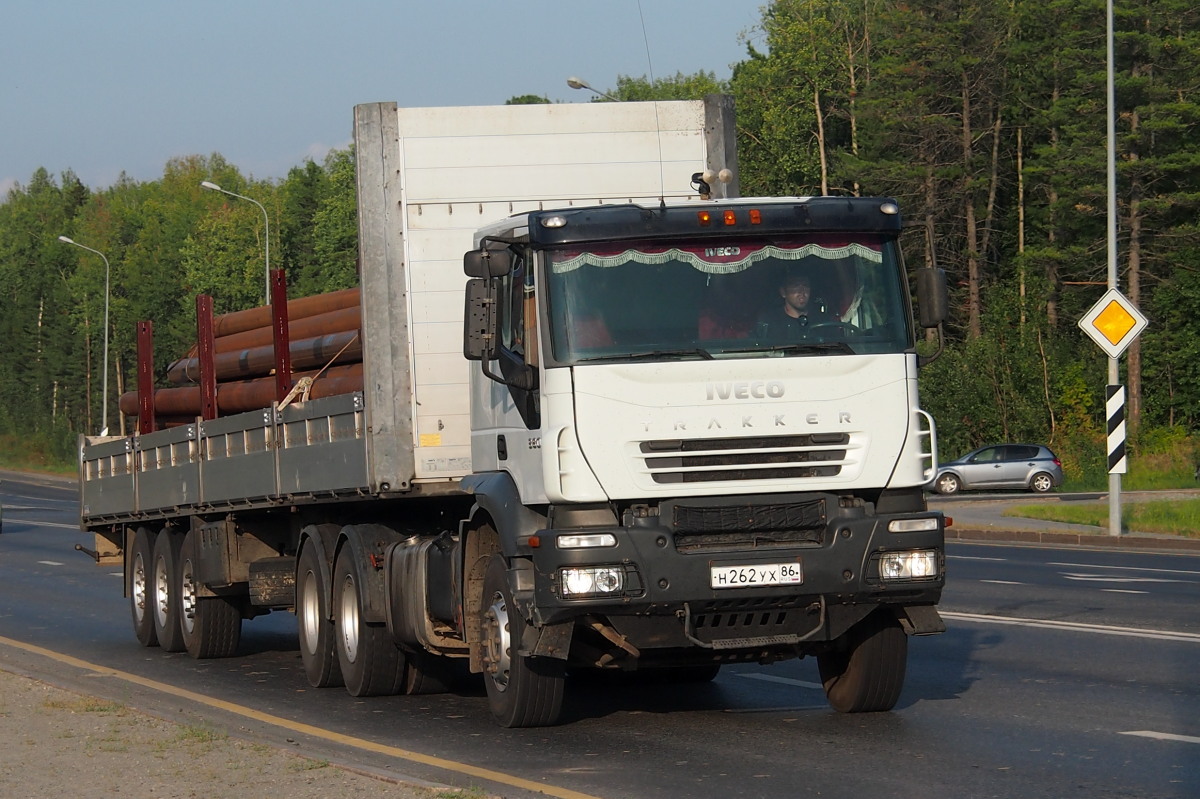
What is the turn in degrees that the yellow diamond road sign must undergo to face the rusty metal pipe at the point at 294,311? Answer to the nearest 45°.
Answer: approximately 45° to its right

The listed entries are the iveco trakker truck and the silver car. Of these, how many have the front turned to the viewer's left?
1

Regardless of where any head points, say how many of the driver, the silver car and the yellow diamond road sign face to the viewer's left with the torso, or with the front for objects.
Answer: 1

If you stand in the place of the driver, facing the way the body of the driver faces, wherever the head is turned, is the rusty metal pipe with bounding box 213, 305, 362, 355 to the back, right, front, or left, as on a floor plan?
back

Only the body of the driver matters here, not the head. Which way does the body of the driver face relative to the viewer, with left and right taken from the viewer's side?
facing the viewer and to the right of the viewer

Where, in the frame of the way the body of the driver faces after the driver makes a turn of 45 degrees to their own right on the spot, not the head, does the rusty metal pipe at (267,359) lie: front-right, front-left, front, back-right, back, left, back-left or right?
back-right

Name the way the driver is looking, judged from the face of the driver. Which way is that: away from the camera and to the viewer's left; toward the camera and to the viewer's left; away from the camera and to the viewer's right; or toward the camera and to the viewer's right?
toward the camera and to the viewer's right

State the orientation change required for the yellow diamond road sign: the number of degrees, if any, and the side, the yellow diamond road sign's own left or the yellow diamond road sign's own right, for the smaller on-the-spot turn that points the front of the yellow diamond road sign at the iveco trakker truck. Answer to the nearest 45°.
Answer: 0° — it already faces it

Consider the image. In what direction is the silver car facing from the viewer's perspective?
to the viewer's left

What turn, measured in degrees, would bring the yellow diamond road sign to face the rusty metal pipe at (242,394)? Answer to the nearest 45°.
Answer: approximately 45° to its right

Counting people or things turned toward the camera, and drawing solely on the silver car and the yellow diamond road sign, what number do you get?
1

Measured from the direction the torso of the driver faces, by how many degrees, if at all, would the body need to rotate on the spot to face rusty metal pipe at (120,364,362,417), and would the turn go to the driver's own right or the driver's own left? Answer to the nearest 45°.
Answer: approximately 180°
